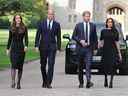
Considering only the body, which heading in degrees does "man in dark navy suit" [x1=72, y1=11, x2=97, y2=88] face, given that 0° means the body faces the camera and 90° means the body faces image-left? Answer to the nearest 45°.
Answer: approximately 0°
